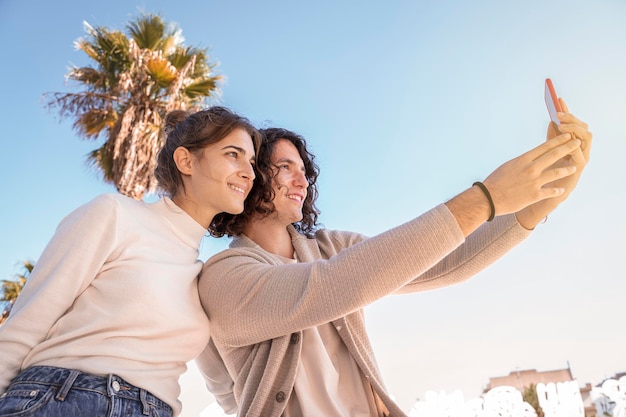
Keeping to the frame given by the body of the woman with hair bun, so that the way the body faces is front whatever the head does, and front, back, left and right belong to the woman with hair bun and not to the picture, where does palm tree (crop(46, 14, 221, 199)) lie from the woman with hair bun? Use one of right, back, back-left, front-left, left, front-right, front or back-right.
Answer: back-left

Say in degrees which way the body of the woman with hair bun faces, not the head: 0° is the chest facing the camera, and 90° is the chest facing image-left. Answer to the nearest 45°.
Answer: approximately 315°

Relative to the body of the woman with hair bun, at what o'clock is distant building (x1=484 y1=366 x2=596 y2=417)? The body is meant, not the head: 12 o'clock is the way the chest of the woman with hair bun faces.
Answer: The distant building is roughly at 9 o'clock from the woman with hair bun.

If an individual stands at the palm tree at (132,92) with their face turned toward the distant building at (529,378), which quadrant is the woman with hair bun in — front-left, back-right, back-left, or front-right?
back-right
